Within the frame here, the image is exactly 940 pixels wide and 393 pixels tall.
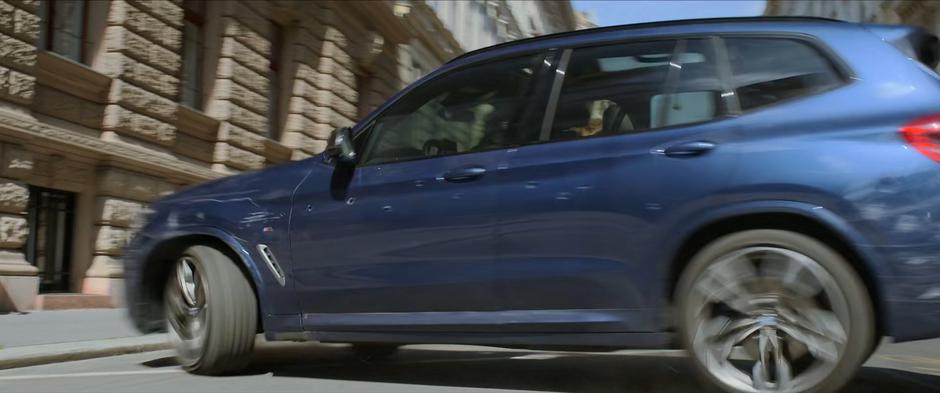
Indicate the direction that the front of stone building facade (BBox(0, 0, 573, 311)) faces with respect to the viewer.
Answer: facing the viewer and to the right of the viewer

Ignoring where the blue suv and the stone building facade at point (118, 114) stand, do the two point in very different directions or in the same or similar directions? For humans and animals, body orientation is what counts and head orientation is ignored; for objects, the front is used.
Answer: very different directions

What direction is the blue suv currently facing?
to the viewer's left

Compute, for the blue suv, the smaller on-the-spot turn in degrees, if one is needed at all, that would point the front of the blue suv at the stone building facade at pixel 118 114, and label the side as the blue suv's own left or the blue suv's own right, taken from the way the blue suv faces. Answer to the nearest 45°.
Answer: approximately 45° to the blue suv's own right

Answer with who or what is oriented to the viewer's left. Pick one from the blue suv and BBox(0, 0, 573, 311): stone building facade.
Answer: the blue suv

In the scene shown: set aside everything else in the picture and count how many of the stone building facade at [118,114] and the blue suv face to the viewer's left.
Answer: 1
